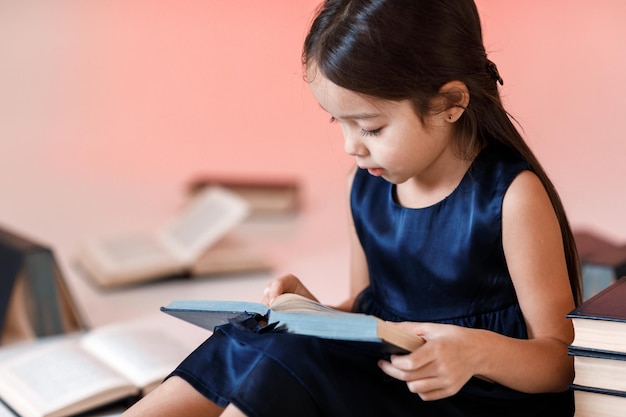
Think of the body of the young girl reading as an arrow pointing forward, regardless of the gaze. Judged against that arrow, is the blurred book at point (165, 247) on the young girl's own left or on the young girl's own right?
on the young girl's own right

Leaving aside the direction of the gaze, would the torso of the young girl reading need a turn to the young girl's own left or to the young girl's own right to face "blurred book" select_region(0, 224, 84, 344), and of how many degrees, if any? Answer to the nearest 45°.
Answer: approximately 90° to the young girl's own right

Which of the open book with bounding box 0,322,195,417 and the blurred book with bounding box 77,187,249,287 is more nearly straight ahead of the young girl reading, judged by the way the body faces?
the open book

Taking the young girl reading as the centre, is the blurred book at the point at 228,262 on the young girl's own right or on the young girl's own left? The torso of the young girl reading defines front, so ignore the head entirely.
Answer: on the young girl's own right

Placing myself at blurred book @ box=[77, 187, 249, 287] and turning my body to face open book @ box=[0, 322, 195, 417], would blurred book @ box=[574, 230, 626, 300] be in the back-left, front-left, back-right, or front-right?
front-left

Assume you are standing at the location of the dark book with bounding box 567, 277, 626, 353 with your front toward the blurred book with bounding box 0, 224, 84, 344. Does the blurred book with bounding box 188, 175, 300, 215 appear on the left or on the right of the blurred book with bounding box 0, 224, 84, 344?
right

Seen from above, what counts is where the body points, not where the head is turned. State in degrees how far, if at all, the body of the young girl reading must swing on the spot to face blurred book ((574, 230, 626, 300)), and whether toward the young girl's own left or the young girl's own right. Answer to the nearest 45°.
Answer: approximately 180°
